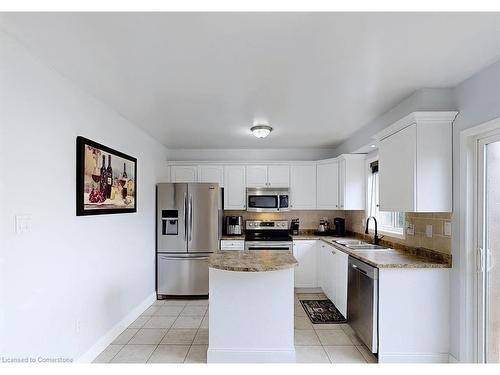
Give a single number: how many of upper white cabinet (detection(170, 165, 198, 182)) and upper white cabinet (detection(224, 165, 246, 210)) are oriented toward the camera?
2
